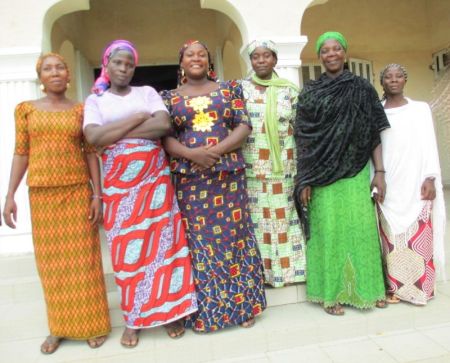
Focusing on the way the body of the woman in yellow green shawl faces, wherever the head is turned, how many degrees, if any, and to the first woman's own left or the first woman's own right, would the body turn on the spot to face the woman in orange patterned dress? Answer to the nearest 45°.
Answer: approximately 45° to the first woman's own right

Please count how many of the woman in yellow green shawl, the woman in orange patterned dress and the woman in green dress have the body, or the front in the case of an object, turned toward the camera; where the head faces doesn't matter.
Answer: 3

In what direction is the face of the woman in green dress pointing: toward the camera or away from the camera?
toward the camera

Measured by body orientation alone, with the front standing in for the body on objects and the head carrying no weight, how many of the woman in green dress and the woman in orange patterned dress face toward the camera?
2

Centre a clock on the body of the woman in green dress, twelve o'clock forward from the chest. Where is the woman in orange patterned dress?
The woman in orange patterned dress is roughly at 2 o'clock from the woman in green dress.

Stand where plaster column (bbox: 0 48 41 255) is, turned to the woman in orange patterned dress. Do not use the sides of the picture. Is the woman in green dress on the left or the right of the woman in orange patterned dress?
left

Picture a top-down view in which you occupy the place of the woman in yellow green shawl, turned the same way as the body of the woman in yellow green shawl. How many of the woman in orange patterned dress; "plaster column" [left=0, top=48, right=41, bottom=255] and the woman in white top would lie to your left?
1

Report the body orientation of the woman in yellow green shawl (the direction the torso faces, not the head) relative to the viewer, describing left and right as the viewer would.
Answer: facing the viewer

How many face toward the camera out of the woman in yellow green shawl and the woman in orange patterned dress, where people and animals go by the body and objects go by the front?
2

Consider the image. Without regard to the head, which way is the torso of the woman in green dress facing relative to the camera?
toward the camera

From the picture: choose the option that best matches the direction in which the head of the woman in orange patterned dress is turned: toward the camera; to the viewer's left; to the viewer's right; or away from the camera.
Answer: toward the camera

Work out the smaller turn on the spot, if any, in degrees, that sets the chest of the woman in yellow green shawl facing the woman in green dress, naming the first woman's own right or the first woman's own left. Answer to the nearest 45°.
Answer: approximately 90° to the first woman's own left

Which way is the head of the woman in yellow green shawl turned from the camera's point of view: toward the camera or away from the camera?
toward the camera

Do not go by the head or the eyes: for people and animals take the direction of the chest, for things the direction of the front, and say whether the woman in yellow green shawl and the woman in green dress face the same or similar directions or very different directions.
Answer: same or similar directions

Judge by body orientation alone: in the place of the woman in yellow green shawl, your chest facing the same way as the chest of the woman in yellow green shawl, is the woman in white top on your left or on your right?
on your left
